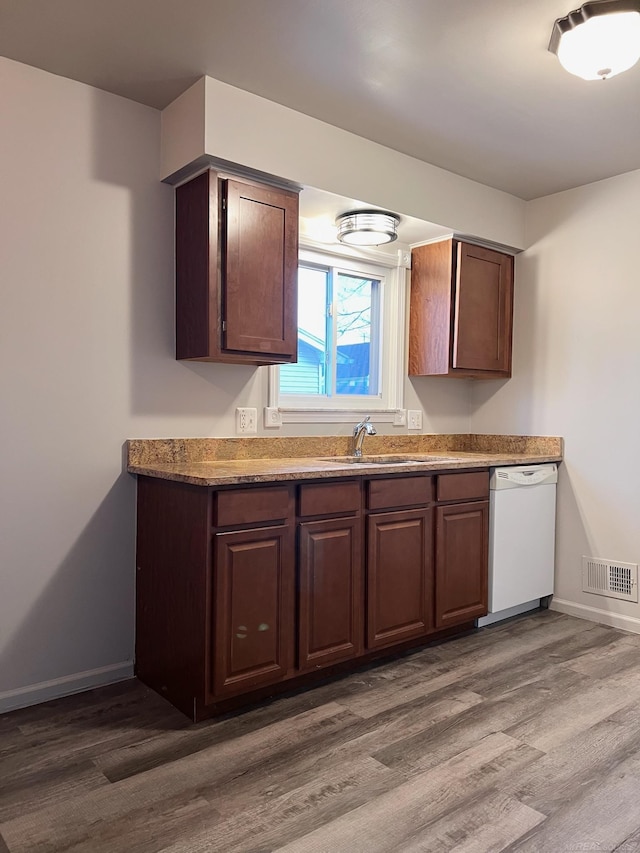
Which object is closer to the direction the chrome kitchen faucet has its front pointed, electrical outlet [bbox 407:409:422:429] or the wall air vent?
the wall air vent

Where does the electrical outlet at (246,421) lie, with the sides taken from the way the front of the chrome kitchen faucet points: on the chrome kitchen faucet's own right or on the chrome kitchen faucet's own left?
on the chrome kitchen faucet's own right

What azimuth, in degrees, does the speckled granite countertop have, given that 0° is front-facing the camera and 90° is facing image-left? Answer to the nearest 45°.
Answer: approximately 315°

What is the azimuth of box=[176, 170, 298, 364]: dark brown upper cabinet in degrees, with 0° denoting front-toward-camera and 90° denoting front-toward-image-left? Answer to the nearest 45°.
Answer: approximately 315°

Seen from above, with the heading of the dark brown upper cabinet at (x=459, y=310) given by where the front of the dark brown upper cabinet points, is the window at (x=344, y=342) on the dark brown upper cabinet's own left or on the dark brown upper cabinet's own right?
on the dark brown upper cabinet's own right

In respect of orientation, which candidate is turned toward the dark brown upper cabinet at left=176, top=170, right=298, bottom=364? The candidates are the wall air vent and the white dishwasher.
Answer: the wall air vent
